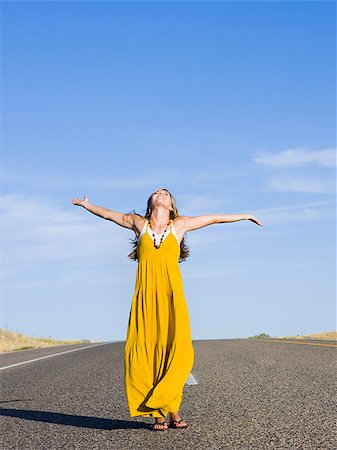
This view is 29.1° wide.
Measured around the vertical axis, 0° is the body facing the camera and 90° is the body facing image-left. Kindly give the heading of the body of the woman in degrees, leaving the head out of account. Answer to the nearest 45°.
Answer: approximately 0°
